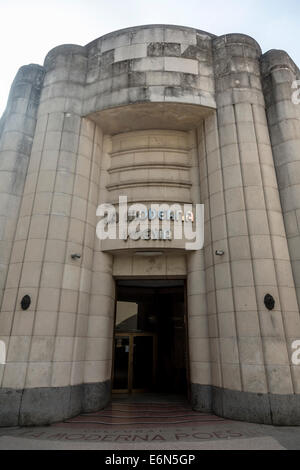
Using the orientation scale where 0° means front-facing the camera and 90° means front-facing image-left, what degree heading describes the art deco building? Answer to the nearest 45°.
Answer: approximately 0°
